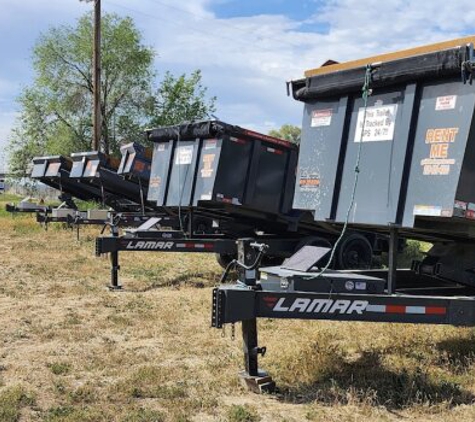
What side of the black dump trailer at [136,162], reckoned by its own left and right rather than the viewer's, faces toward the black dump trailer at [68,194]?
right

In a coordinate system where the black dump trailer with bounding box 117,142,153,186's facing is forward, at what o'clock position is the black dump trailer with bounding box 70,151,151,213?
the black dump trailer with bounding box 70,151,151,213 is roughly at 4 o'clock from the black dump trailer with bounding box 117,142,153,186.

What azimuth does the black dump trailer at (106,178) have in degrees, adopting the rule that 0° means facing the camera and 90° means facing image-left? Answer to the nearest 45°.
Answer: approximately 45°

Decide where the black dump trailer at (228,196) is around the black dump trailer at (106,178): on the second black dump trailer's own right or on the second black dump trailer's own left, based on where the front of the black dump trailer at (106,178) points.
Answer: on the second black dump trailer's own left

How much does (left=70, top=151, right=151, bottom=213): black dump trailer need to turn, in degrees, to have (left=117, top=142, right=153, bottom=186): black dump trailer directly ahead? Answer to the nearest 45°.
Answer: approximately 45° to its left

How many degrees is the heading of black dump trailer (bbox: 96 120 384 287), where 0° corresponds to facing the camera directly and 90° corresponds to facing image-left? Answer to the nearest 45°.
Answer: approximately 45°

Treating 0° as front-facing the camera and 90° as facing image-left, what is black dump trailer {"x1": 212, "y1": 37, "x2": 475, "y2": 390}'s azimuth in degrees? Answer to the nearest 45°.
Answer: approximately 45°

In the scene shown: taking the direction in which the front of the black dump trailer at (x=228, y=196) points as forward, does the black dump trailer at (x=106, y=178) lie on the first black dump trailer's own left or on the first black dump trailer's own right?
on the first black dump trailer's own right

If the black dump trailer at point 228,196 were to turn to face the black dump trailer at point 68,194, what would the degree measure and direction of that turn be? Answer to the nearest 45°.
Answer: approximately 90° to its right

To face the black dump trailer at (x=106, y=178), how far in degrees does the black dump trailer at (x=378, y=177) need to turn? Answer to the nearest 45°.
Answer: approximately 90° to its right
